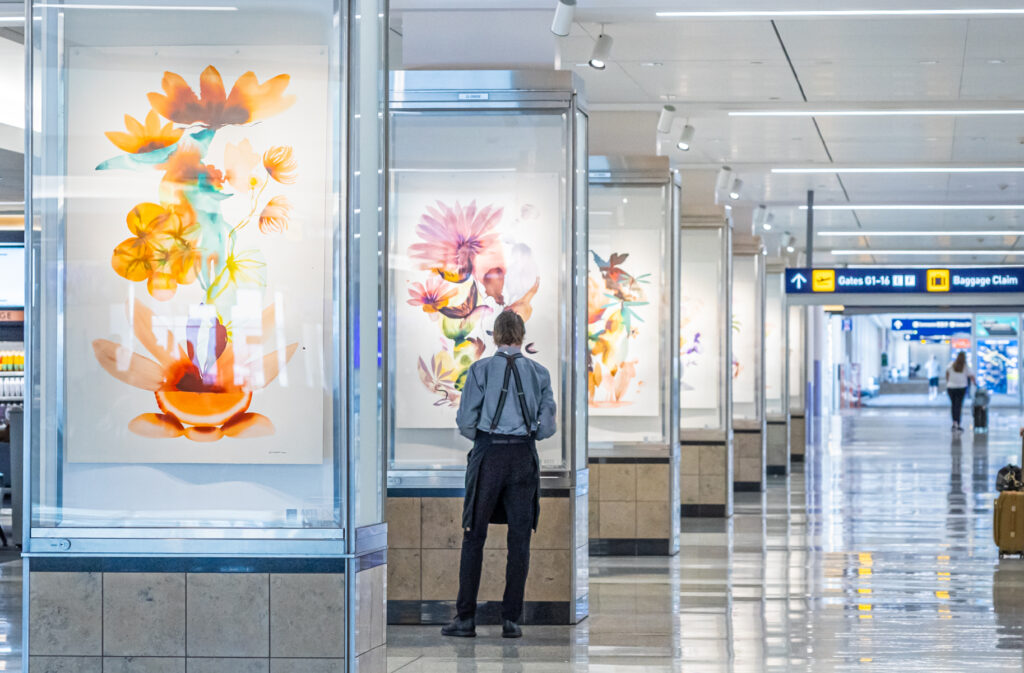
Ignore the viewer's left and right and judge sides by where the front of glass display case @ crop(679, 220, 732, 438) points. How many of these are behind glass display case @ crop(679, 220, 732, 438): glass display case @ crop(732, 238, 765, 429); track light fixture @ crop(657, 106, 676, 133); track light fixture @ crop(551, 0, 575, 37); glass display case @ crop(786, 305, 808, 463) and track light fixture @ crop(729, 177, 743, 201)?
3

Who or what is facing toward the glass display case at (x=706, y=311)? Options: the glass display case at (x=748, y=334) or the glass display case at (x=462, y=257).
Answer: the glass display case at (x=748, y=334)

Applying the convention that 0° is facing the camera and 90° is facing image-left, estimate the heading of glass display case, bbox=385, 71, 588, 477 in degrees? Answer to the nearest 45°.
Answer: approximately 0°

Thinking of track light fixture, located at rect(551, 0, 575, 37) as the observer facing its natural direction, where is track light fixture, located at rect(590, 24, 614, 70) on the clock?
track light fixture, located at rect(590, 24, 614, 70) is roughly at 2 o'clock from track light fixture, located at rect(551, 0, 575, 37).

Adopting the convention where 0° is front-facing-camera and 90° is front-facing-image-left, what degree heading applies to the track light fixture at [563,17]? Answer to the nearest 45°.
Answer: approximately 135°

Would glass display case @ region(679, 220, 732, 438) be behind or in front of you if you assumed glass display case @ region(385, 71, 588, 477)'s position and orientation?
behind

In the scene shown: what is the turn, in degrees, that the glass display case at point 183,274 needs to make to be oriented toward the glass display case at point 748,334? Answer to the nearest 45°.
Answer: approximately 135° to its left

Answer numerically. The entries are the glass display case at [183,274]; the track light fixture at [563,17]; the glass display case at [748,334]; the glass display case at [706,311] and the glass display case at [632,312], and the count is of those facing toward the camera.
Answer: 4

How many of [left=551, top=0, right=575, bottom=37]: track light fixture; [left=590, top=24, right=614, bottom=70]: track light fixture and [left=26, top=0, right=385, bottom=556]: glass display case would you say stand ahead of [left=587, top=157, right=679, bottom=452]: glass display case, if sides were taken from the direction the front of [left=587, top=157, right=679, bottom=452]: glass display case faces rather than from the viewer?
3

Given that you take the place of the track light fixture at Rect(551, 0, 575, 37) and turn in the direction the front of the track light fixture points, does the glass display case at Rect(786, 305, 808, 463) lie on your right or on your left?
on your right

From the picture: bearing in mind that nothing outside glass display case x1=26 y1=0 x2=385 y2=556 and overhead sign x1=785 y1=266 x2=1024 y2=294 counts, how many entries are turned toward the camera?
2
